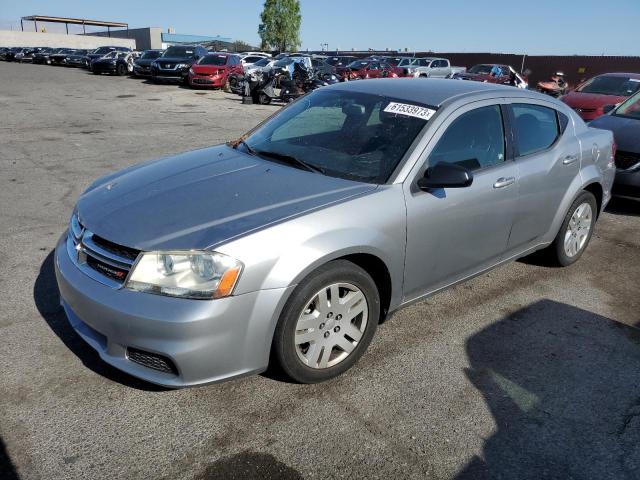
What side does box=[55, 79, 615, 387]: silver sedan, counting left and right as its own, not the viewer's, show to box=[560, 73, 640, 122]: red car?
back

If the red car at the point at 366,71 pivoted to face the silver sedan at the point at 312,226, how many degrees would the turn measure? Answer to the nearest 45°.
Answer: approximately 45° to its left

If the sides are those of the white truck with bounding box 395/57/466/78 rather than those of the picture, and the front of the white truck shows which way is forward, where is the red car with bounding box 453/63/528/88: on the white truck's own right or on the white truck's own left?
on the white truck's own left

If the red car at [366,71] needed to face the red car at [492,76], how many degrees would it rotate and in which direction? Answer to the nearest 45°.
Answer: approximately 90° to its left

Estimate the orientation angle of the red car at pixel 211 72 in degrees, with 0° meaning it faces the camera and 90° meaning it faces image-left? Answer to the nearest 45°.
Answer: approximately 45°

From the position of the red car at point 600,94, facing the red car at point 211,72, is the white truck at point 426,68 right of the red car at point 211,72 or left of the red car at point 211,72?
right

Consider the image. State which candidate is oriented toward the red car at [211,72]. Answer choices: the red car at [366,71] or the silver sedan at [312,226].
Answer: the red car at [366,71]

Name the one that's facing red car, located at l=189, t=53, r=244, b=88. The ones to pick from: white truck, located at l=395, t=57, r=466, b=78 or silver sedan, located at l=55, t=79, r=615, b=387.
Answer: the white truck

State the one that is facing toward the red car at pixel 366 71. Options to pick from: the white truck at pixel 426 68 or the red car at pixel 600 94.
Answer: the white truck

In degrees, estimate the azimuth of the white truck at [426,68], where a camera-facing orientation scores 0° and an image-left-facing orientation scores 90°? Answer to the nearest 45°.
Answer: approximately 45°

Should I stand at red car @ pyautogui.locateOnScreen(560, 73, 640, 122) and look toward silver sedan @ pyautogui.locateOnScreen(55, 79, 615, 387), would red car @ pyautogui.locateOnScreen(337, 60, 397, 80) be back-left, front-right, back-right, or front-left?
back-right

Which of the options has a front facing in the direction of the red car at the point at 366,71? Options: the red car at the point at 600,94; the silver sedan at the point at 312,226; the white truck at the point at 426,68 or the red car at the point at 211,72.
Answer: the white truck

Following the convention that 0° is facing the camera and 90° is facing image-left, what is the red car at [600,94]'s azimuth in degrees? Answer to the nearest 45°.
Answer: approximately 45°

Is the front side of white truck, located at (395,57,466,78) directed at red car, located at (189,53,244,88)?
yes

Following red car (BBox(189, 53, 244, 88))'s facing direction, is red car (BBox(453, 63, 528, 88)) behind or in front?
behind

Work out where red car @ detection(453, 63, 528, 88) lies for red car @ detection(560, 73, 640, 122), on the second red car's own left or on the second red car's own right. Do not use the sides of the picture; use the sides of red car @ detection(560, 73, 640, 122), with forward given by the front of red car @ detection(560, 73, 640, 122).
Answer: on the second red car's own right
